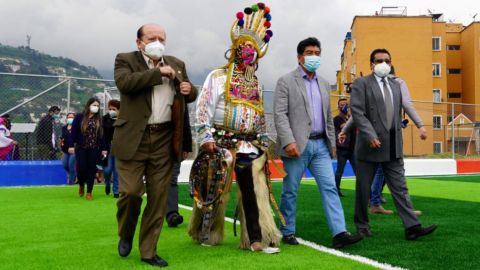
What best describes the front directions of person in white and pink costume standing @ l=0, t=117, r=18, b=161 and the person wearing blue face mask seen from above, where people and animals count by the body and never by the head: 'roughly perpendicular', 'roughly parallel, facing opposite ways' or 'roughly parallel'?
roughly perpendicular

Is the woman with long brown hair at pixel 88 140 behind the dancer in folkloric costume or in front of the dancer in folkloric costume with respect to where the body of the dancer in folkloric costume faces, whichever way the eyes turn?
behind

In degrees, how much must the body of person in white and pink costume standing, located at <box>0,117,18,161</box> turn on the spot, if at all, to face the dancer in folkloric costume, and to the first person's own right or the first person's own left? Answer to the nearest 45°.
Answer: approximately 90° to the first person's own right

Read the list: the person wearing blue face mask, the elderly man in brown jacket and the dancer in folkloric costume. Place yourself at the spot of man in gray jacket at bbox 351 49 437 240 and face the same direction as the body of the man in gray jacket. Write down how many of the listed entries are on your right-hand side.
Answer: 3

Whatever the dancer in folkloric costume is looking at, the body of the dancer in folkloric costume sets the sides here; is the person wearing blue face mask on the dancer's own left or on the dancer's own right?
on the dancer's own left

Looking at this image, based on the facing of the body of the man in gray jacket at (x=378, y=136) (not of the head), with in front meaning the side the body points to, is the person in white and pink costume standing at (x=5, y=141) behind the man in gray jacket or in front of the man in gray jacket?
behind

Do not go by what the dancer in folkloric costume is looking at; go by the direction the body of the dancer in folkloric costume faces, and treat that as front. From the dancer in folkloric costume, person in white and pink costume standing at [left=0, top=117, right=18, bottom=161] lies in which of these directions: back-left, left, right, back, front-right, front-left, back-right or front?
back

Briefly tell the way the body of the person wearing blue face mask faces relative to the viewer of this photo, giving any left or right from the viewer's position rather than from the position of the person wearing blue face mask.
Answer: facing the viewer and to the right of the viewer

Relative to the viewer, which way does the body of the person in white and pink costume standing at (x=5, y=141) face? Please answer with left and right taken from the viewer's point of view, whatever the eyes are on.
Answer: facing to the right of the viewer
